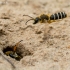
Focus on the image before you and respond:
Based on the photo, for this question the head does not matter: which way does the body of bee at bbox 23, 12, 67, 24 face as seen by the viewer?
to the viewer's left
